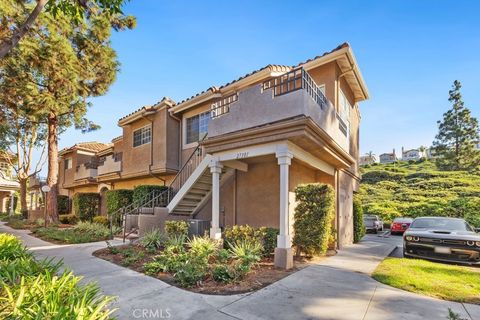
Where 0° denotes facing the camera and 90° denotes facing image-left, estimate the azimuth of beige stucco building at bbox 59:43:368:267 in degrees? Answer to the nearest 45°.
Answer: approximately 45°

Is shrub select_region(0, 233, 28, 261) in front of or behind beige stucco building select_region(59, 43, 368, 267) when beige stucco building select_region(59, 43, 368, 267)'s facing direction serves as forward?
in front

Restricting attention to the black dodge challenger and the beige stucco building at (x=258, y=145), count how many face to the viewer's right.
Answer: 0

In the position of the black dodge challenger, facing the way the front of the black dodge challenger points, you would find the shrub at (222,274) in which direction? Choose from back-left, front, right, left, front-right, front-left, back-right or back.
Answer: front-right

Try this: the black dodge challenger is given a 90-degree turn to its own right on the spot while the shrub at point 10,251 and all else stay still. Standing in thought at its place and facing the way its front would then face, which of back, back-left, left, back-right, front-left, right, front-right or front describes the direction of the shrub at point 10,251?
front-left

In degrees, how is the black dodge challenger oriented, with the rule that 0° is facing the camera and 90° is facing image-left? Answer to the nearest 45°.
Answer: approximately 0°

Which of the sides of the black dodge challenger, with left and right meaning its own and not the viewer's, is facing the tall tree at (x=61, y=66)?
right
